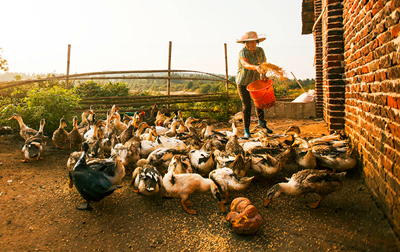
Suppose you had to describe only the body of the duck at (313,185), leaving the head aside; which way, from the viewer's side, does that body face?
to the viewer's left

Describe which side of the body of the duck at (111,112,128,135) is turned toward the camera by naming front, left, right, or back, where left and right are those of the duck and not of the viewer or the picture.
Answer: left

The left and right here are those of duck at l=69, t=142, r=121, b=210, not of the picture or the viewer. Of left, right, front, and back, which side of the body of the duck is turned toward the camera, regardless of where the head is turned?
left
